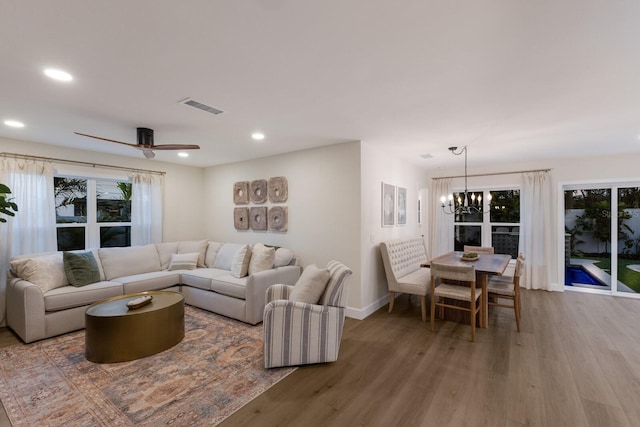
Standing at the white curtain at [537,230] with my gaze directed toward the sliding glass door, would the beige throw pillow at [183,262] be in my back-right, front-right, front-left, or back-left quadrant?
back-right

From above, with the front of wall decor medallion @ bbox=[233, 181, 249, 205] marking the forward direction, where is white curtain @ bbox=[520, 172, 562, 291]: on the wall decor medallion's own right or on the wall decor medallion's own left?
on the wall decor medallion's own left

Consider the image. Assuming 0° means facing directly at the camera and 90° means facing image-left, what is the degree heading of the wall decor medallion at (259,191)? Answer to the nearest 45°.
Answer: approximately 45°

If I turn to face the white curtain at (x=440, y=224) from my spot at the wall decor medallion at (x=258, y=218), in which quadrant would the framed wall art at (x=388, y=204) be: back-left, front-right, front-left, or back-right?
front-right

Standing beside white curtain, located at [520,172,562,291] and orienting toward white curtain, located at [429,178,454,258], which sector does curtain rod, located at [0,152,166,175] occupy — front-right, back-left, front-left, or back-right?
front-left

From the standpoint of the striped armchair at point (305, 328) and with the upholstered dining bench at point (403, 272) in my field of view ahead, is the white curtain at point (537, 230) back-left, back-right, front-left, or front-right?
front-right

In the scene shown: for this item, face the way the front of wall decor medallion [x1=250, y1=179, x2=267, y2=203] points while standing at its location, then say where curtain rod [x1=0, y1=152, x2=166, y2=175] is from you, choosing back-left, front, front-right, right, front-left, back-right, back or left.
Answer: front-right

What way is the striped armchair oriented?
to the viewer's left

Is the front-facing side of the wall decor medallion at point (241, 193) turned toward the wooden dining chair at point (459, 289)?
no

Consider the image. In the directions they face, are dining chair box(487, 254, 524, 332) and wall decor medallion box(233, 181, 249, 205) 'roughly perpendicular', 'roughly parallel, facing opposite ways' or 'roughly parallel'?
roughly perpendicular

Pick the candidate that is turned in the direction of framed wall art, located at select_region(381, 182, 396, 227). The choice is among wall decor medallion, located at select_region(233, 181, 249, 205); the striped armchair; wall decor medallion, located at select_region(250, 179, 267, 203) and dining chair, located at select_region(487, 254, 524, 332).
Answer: the dining chair

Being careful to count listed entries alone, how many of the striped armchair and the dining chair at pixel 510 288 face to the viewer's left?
2

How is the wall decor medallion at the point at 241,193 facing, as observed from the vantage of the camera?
facing the viewer and to the left of the viewer

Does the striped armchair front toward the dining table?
no

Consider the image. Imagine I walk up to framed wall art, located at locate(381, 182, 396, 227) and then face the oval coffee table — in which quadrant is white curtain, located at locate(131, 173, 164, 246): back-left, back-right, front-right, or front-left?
front-right

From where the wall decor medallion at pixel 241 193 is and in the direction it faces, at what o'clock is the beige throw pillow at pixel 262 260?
The beige throw pillow is roughly at 10 o'clock from the wall decor medallion.

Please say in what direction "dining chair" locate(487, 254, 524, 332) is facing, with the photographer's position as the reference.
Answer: facing to the left of the viewer

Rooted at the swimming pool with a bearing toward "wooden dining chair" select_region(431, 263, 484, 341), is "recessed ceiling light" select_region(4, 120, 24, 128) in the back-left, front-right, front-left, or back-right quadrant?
front-right

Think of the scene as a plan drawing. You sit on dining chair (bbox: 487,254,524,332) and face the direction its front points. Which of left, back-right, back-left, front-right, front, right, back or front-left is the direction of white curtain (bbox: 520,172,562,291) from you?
right

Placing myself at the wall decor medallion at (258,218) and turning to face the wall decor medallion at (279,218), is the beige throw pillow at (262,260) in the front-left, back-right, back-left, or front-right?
front-right
